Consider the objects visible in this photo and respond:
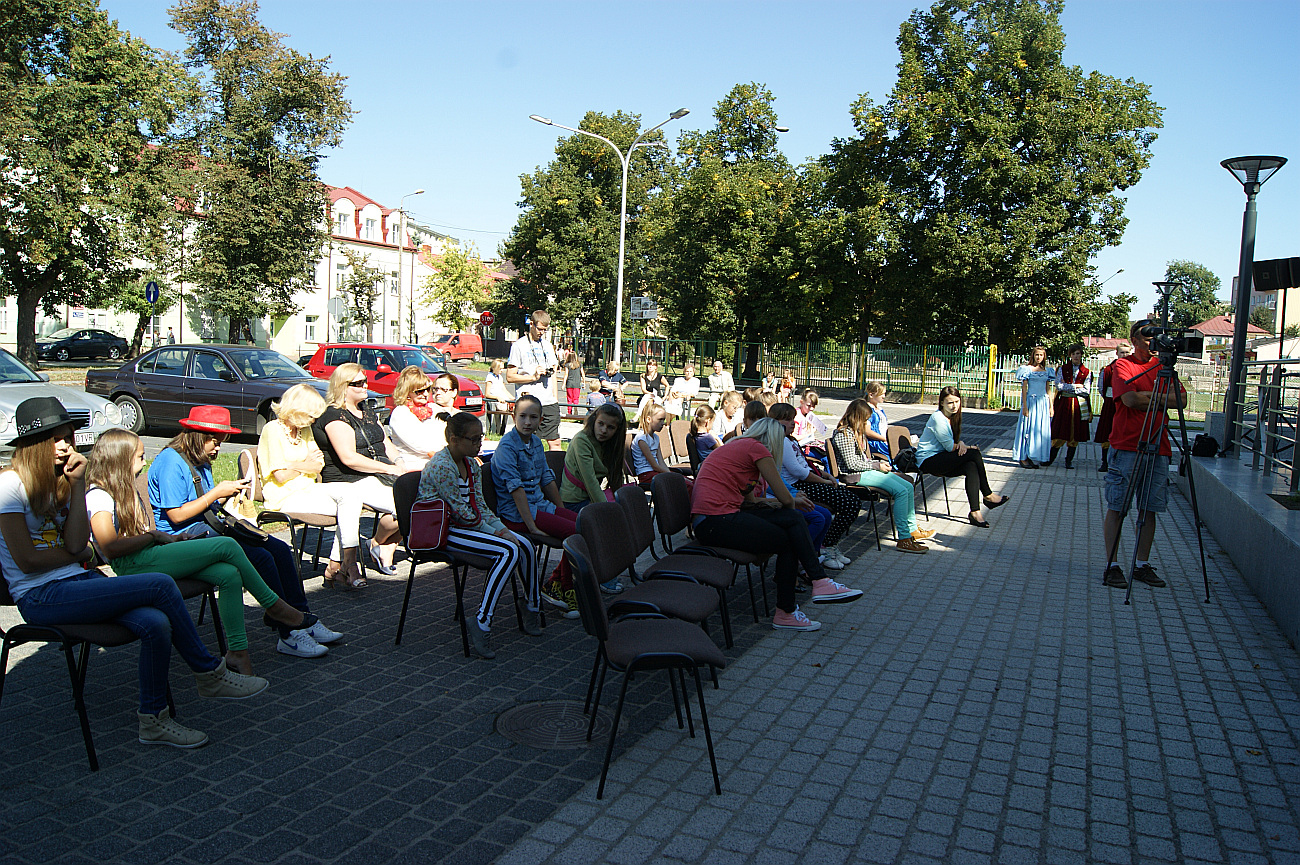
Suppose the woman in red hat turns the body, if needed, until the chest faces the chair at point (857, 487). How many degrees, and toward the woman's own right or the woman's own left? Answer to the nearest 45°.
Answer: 0° — they already face it

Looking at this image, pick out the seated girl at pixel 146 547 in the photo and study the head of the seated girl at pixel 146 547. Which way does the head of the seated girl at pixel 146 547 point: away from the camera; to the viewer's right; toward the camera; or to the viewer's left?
to the viewer's right

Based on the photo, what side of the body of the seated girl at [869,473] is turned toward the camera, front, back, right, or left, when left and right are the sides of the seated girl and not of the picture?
right

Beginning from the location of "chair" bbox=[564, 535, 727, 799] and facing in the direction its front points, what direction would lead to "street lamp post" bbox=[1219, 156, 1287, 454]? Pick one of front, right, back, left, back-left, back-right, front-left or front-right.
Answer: front-left

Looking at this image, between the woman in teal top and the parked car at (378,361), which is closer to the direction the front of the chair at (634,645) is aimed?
the woman in teal top

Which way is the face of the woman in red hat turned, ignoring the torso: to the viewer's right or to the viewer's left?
to the viewer's right

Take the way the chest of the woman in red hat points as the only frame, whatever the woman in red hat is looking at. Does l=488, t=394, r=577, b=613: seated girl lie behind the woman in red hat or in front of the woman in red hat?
in front

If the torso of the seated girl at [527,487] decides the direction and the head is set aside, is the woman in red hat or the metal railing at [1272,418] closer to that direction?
the metal railing

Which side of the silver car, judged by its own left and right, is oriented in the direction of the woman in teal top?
front

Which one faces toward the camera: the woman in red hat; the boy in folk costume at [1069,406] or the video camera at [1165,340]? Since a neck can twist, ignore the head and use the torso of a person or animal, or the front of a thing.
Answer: the boy in folk costume

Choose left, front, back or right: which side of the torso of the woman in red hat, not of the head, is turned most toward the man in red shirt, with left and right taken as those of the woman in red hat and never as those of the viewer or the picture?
front

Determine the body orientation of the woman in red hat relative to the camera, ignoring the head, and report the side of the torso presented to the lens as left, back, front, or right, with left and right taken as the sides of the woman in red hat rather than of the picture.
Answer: right

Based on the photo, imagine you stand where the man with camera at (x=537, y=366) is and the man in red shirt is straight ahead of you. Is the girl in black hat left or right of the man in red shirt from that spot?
right

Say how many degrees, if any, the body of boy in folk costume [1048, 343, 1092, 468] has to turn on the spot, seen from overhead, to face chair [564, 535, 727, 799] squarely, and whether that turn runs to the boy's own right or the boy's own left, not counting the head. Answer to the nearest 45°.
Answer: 0° — they already face it

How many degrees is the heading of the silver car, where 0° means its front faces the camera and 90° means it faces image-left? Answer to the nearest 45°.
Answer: approximately 315°

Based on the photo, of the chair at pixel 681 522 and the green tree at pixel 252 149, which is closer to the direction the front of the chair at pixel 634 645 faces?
the chair
